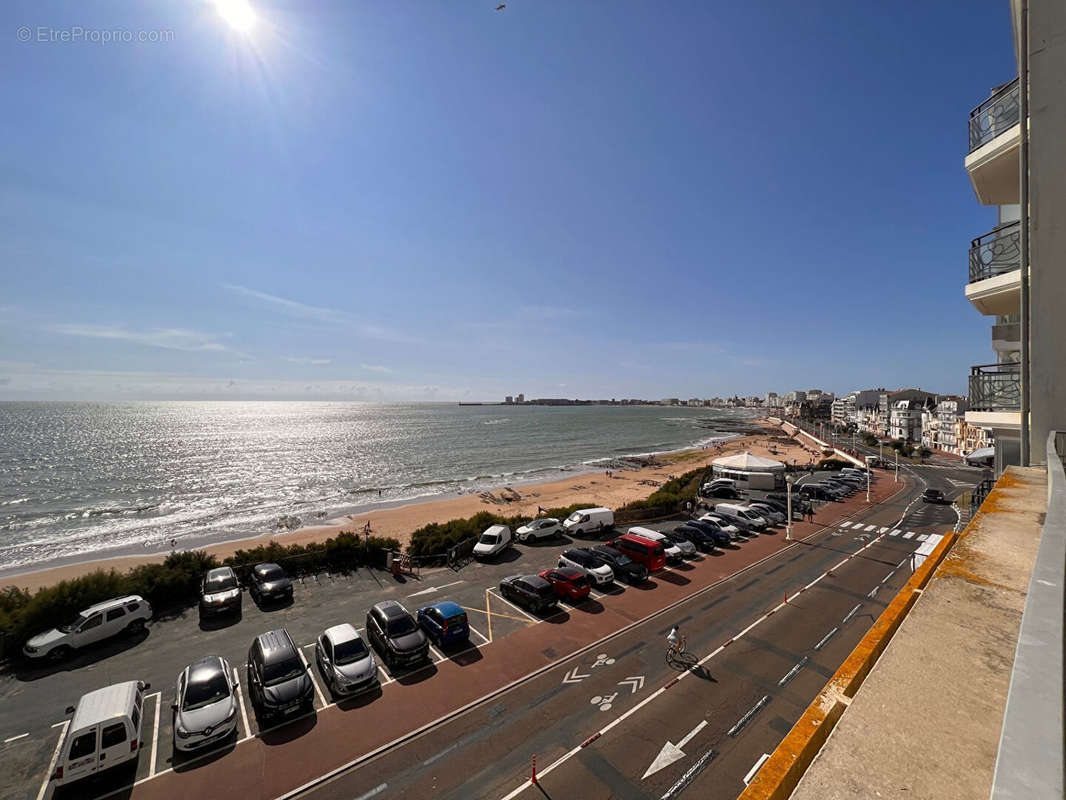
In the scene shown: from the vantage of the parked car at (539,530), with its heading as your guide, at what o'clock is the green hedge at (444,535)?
The green hedge is roughly at 1 o'clock from the parked car.

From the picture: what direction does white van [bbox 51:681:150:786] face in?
away from the camera

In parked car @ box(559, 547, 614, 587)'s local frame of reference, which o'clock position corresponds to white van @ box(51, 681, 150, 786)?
The white van is roughly at 3 o'clock from the parked car.

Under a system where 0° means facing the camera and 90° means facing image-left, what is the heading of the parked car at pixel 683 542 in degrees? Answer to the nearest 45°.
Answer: approximately 315°

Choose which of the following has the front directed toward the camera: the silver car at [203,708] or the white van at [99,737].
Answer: the silver car

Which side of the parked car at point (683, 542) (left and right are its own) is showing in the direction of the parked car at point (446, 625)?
right

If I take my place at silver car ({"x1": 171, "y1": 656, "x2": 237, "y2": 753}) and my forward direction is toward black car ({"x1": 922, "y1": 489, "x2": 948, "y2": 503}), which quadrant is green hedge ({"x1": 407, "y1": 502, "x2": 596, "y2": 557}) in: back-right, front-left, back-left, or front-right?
front-left

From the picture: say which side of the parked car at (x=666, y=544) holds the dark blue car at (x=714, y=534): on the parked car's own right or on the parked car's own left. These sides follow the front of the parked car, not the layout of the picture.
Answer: on the parked car's own left

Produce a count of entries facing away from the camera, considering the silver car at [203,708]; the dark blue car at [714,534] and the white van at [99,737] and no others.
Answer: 1

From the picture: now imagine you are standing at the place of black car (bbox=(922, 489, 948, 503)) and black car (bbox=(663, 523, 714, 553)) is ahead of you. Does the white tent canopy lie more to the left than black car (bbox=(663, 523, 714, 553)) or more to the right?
right

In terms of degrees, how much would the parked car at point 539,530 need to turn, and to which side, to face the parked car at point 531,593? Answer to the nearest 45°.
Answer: approximately 45° to its left
